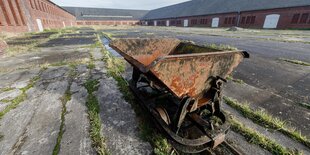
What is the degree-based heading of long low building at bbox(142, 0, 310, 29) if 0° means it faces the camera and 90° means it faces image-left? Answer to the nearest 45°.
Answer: approximately 45°

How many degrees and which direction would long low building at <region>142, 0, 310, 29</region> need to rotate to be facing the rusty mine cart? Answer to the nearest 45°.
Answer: approximately 45° to its left
